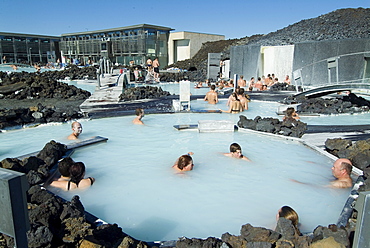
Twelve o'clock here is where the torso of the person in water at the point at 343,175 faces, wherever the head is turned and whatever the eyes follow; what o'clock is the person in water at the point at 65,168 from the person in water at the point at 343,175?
the person in water at the point at 65,168 is roughly at 11 o'clock from the person in water at the point at 343,175.

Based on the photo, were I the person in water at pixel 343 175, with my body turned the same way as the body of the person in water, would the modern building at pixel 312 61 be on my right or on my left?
on my right

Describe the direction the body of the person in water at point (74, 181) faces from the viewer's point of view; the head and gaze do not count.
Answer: away from the camera

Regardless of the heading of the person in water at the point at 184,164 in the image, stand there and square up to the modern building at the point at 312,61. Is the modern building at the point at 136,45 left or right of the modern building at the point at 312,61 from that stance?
left

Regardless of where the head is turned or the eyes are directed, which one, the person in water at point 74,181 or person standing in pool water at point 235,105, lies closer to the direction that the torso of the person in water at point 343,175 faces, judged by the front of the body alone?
the person in water

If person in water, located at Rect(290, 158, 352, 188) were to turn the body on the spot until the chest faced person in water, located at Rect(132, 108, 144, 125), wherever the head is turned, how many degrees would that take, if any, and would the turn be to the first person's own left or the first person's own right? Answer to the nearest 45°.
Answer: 0° — they already face them

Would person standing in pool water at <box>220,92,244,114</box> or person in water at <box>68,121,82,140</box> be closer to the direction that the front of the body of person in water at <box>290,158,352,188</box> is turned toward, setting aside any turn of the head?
the person in water

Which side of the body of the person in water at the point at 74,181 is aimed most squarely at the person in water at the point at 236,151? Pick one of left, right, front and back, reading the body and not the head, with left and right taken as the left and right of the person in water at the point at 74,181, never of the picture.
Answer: right
